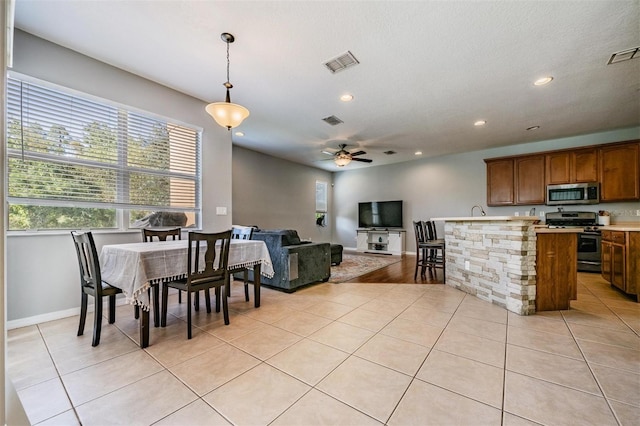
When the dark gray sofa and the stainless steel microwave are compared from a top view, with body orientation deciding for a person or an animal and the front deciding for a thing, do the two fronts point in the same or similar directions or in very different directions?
very different directions

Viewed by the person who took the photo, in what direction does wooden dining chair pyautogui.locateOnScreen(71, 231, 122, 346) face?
facing away from the viewer and to the right of the viewer

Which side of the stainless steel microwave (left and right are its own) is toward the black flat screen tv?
right

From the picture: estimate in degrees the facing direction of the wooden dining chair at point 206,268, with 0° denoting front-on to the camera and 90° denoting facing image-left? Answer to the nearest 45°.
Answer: approximately 135°

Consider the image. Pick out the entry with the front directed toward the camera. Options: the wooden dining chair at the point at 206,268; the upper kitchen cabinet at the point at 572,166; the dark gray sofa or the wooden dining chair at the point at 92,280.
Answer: the upper kitchen cabinet

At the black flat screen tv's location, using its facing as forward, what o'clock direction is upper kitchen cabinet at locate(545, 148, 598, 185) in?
The upper kitchen cabinet is roughly at 10 o'clock from the black flat screen tv.
